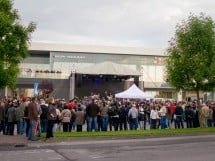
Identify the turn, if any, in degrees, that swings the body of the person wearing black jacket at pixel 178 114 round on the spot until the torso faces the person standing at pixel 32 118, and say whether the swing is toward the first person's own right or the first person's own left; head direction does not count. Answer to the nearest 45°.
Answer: approximately 135° to the first person's own left

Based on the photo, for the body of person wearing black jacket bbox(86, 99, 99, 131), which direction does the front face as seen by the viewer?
away from the camera

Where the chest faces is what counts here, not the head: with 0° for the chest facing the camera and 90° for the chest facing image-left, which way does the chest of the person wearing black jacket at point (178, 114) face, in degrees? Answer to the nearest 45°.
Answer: approximately 180°

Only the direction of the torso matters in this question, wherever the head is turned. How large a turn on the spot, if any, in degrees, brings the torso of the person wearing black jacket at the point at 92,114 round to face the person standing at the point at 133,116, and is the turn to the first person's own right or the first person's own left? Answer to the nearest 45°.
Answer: approximately 45° to the first person's own right

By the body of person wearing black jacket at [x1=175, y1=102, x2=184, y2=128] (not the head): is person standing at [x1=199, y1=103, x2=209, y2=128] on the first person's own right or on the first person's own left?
on the first person's own right

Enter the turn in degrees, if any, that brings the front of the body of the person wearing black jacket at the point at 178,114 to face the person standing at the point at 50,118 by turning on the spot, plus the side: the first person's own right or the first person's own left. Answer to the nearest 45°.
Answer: approximately 135° to the first person's own left

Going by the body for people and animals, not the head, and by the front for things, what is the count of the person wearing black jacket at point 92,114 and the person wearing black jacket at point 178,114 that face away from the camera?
2

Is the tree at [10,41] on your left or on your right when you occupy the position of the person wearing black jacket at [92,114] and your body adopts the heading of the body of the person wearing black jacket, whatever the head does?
on your left

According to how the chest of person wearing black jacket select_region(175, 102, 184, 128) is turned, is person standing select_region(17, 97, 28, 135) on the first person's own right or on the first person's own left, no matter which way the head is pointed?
on the first person's own left
